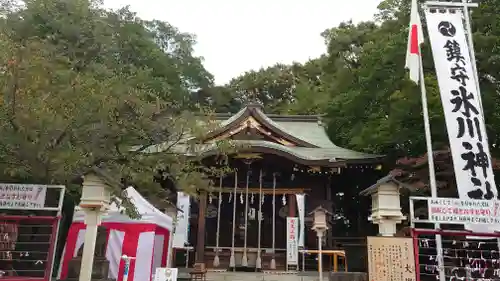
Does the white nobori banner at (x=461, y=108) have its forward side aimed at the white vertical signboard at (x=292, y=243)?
no

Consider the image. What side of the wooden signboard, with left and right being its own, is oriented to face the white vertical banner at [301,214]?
back

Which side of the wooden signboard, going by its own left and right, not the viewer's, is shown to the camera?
front

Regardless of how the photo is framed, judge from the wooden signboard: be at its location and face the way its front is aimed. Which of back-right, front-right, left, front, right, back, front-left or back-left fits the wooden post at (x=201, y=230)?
back-right

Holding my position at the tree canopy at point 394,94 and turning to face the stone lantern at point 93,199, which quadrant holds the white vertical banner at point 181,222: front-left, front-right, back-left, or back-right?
front-right

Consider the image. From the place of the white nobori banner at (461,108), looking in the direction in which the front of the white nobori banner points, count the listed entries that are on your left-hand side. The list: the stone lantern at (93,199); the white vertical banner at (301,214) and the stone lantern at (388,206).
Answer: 0

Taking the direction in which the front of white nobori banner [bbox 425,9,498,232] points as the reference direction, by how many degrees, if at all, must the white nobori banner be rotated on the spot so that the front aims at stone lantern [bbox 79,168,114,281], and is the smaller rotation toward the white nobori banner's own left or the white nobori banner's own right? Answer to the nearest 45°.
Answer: approximately 45° to the white nobori banner's own right

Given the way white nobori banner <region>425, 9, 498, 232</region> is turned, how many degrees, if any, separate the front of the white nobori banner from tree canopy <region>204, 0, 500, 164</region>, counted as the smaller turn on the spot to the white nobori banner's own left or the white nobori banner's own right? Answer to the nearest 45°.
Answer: approximately 135° to the white nobori banner's own right

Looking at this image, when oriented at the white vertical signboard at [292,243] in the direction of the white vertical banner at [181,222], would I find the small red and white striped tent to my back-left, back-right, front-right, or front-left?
front-left

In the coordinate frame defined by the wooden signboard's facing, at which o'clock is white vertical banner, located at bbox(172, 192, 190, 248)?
The white vertical banner is roughly at 4 o'clock from the wooden signboard.

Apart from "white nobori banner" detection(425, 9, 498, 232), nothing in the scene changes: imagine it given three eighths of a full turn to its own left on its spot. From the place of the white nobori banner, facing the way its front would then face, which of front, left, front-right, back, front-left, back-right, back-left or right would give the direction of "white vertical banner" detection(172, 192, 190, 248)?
back-left

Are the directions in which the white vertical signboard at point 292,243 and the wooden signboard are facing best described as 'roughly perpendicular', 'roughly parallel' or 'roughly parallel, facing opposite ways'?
roughly parallel

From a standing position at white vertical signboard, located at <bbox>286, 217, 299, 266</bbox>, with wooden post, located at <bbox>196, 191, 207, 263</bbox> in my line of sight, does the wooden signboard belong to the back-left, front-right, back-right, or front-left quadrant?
back-left

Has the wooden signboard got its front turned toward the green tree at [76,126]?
no

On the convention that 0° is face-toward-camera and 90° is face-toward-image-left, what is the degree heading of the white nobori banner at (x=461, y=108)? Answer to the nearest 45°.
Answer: approximately 0°

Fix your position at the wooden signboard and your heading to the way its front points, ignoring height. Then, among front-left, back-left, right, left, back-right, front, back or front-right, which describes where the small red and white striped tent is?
right

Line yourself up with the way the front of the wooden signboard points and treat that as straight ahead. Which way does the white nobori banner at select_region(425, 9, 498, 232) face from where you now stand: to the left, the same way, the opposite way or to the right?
the same way
